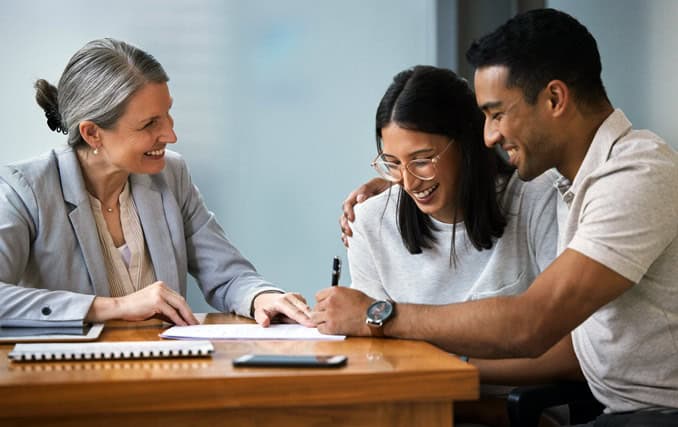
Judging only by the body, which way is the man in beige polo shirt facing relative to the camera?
to the viewer's left

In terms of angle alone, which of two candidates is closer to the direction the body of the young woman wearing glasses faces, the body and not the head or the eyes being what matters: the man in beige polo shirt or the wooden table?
the wooden table

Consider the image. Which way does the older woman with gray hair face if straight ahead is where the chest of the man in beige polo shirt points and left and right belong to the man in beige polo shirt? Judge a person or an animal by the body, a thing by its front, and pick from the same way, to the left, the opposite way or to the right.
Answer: the opposite way

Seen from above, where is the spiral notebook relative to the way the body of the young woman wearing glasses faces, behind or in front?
in front

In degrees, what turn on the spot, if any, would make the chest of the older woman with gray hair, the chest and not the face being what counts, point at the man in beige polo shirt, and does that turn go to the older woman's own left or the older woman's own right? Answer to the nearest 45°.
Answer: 0° — they already face them

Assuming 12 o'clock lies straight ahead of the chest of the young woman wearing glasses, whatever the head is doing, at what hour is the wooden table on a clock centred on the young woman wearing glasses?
The wooden table is roughly at 1 o'clock from the young woman wearing glasses.

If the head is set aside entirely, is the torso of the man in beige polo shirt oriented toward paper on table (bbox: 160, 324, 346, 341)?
yes

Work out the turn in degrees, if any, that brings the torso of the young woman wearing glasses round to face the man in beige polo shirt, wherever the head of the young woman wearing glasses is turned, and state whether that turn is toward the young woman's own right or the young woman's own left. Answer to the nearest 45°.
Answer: approximately 90° to the young woman's own left

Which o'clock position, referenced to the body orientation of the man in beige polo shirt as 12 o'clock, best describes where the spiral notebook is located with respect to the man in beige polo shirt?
The spiral notebook is roughly at 11 o'clock from the man in beige polo shirt.

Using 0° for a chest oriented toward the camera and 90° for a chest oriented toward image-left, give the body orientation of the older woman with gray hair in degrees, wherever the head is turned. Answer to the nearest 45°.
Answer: approximately 315°

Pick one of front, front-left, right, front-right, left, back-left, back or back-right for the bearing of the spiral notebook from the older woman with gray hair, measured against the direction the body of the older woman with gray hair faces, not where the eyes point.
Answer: front-right

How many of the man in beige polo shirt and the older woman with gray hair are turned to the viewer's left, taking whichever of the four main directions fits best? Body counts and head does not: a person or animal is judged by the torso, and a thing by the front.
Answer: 1

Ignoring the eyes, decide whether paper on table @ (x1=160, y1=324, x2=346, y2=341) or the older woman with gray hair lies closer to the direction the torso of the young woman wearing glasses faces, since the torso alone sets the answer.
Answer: the paper on table
